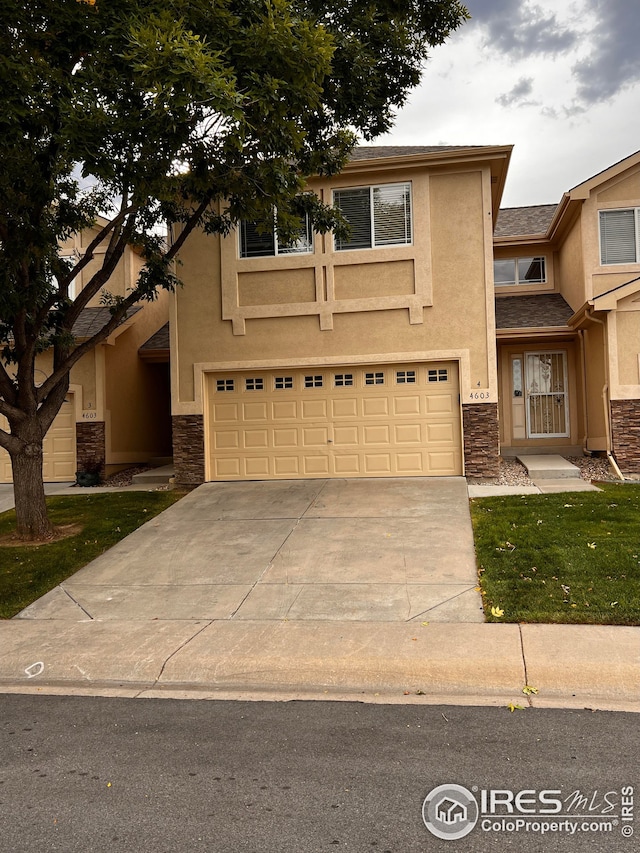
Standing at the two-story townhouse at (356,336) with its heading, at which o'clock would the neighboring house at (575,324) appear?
The neighboring house is roughly at 8 o'clock from the two-story townhouse.

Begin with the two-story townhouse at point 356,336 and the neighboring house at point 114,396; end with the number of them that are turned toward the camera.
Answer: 2

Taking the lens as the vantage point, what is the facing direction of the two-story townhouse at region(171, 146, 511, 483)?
facing the viewer

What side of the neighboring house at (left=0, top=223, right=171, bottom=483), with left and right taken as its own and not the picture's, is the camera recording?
front

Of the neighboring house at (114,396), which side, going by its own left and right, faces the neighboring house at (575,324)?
left

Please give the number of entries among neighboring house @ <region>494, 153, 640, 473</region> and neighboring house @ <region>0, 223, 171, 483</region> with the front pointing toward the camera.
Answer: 2

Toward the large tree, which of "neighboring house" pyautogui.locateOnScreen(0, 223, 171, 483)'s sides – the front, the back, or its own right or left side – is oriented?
front

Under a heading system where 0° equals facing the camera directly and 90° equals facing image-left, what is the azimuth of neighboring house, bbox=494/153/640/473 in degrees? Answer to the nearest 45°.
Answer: approximately 0°

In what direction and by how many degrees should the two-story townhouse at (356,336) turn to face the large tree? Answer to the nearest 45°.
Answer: approximately 45° to its right

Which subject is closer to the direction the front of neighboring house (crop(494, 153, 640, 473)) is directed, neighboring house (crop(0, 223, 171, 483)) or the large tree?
the large tree

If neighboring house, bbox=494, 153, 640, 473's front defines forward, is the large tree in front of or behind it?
in front

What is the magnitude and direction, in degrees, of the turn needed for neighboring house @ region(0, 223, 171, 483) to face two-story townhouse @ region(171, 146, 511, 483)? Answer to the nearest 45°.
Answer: approximately 45° to its left

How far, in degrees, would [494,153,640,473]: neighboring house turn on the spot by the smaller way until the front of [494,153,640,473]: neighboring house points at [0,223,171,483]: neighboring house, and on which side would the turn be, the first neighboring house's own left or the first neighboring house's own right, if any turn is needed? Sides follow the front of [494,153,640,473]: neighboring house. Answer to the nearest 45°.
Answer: approximately 90° to the first neighboring house's own right

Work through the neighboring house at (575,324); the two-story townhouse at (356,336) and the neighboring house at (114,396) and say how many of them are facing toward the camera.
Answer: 3
